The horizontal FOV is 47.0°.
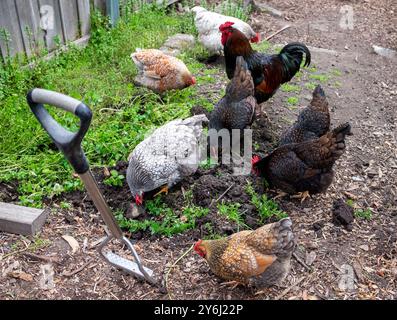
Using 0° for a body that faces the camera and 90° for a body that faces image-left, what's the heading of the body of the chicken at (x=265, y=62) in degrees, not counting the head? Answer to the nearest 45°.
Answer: approximately 90°

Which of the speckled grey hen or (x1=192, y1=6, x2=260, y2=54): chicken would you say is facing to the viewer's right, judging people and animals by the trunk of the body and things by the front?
the chicken

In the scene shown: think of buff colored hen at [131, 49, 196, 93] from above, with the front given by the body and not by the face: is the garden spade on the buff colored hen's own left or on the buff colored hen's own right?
on the buff colored hen's own right

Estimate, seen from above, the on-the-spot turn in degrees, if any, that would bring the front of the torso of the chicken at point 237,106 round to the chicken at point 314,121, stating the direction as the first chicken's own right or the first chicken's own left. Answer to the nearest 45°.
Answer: approximately 135° to the first chicken's own left

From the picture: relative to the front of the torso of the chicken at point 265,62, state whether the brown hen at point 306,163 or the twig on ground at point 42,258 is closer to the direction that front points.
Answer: the twig on ground

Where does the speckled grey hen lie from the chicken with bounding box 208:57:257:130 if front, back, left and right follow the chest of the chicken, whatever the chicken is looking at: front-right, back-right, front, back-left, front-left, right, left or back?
front

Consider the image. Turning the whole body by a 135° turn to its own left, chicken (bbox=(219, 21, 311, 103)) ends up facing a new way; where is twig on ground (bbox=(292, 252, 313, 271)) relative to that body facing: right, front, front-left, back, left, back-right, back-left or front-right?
front-right

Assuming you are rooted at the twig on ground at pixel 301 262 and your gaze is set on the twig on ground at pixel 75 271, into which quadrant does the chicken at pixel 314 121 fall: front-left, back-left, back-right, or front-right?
back-right

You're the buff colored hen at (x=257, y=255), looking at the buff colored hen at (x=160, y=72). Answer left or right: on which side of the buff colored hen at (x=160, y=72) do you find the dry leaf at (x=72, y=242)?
left

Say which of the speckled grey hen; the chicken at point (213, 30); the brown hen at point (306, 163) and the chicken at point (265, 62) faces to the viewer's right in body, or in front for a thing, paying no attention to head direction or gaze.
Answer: the chicken at point (213, 30)

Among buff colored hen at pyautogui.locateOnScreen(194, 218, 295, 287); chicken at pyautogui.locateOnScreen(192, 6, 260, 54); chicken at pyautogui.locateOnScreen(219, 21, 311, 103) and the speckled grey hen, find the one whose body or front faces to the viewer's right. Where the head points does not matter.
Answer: chicken at pyautogui.locateOnScreen(192, 6, 260, 54)

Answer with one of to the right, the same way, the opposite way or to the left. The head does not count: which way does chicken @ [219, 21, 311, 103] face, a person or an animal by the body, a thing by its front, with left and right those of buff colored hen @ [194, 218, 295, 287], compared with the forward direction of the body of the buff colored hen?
the same way

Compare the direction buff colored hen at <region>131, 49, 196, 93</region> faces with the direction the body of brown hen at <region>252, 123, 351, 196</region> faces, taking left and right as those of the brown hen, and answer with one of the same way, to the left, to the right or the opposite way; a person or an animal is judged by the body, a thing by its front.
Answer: the opposite way

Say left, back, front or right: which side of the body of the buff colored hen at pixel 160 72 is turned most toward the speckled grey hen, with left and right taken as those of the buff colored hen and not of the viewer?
right

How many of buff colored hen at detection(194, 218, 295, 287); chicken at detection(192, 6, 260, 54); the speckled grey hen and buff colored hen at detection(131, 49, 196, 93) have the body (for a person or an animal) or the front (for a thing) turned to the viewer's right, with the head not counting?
2

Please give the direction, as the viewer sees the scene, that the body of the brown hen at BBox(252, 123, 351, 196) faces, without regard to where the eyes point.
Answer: to the viewer's left

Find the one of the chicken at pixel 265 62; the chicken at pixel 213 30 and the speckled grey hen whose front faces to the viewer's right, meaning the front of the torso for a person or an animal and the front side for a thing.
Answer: the chicken at pixel 213 30

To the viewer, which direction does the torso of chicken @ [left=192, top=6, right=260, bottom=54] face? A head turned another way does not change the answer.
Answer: to the viewer's right

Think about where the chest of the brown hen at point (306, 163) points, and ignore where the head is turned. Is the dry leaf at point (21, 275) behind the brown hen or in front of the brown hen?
in front
